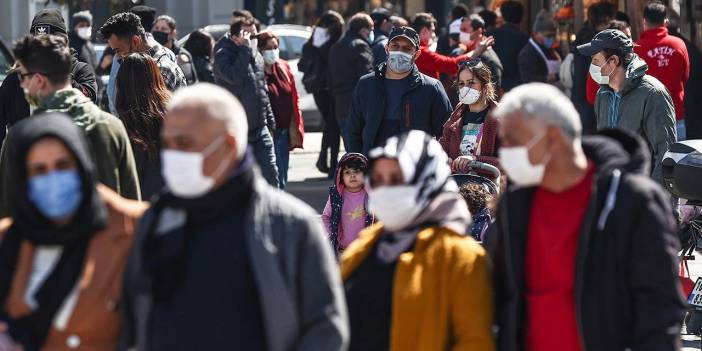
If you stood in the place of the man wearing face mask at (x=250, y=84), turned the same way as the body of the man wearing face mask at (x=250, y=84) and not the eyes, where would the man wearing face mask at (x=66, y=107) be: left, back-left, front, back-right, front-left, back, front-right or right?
right

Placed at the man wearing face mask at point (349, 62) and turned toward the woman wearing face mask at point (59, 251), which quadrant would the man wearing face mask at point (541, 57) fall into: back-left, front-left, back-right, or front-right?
back-left

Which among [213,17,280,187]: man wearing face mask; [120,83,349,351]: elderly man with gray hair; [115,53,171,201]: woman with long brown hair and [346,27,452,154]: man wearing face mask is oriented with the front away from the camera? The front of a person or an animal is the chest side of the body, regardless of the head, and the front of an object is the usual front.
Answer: the woman with long brown hair

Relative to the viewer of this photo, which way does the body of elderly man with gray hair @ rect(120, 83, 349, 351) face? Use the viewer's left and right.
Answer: facing the viewer and to the left of the viewer

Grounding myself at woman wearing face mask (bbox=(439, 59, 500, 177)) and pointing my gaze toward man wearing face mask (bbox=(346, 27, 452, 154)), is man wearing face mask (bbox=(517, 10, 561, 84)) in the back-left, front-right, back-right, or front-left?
front-right

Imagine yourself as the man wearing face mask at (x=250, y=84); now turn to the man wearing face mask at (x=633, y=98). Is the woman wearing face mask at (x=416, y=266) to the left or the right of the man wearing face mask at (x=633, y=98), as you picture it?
right

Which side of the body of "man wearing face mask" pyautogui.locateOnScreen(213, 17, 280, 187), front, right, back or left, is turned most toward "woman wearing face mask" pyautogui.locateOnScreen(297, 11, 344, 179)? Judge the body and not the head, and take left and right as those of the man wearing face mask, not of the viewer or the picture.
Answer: left

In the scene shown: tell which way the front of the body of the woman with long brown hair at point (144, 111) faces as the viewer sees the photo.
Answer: away from the camera

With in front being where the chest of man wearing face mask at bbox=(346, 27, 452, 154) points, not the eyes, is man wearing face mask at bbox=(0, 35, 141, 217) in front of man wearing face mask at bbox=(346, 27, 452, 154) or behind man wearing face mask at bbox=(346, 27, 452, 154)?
in front

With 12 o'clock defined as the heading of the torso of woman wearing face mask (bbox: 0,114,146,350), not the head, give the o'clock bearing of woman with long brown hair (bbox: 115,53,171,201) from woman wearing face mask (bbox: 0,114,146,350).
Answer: woman with long brown hair (bbox: 115,53,171,201) is roughly at 6 o'clock from woman wearing face mask (bbox: 0,114,146,350).

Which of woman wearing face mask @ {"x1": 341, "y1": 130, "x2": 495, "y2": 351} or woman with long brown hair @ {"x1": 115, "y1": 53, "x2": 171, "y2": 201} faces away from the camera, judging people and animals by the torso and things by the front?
woman with long brown hair @ {"x1": 115, "y1": 53, "x2": 171, "y2": 201}

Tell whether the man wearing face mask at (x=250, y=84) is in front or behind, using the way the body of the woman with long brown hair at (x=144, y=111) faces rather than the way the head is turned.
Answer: in front

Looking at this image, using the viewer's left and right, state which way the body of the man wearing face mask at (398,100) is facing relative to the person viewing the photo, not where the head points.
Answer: facing the viewer

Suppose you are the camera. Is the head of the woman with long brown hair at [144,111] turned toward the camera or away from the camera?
away from the camera
